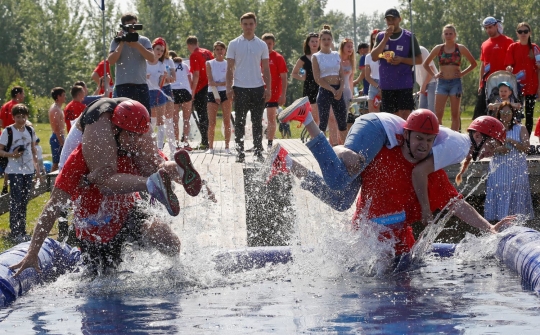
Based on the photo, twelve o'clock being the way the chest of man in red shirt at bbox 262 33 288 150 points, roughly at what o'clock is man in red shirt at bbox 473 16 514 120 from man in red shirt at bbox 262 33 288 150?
man in red shirt at bbox 473 16 514 120 is roughly at 8 o'clock from man in red shirt at bbox 262 33 288 150.

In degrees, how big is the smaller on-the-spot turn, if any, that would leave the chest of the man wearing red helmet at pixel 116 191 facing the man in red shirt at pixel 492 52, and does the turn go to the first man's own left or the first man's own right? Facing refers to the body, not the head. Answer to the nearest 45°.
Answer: approximately 90° to the first man's own left

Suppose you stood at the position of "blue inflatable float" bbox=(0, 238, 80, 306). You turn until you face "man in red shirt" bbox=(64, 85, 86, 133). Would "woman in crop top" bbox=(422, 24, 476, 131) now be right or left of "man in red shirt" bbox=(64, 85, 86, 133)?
right

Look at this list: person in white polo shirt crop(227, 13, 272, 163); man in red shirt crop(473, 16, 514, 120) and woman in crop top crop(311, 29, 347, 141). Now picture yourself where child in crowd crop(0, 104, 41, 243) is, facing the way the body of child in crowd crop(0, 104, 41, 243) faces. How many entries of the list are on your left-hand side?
3

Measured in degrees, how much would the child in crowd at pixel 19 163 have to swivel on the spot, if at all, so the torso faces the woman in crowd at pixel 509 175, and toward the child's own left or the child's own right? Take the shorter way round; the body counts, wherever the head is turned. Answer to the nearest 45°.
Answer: approximately 45° to the child's own left

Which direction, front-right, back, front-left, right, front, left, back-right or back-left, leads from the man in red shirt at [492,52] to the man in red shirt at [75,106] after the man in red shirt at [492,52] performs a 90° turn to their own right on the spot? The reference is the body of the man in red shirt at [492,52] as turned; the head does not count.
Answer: front-left

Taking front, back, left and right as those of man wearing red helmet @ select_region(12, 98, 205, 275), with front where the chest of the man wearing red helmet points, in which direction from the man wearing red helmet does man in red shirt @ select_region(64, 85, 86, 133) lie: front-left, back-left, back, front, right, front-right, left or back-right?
back-left

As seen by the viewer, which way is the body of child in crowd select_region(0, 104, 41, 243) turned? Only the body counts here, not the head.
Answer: toward the camera

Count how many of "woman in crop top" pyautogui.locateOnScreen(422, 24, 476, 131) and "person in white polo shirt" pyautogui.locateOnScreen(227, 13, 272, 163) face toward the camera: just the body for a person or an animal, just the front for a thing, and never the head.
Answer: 2

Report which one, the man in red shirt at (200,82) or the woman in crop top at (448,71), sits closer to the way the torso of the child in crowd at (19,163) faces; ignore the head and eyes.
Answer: the woman in crop top

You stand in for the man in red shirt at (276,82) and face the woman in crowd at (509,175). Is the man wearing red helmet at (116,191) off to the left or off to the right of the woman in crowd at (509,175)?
right

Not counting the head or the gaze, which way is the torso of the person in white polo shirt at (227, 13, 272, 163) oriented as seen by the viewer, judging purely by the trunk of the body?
toward the camera

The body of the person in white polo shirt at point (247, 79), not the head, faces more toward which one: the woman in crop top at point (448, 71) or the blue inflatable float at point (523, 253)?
the blue inflatable float
